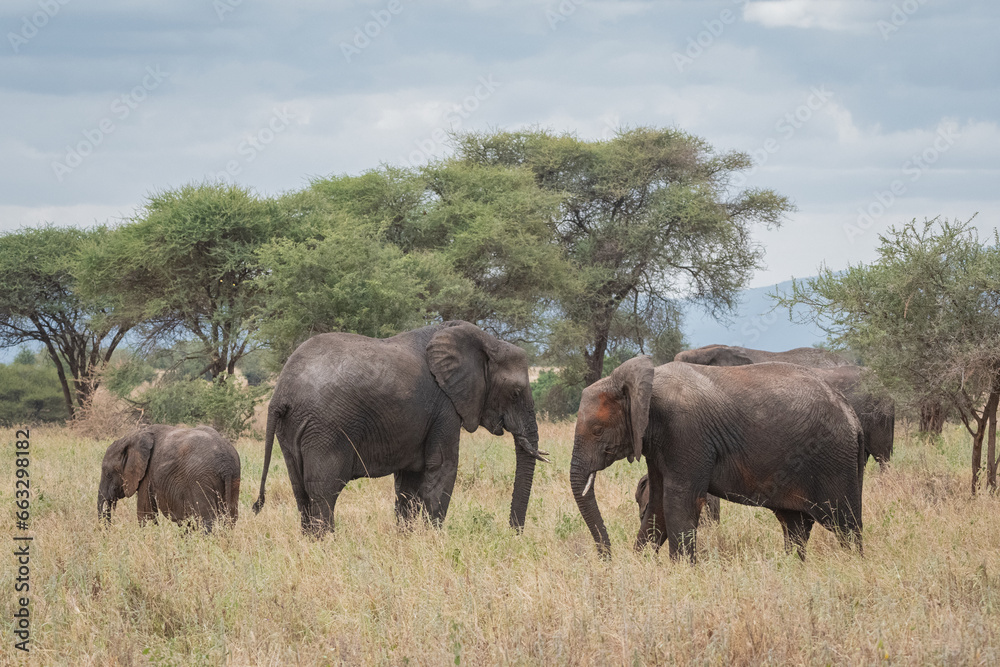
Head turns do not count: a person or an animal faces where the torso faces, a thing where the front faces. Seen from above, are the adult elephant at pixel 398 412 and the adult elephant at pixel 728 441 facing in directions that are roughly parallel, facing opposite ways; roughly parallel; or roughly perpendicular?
roughly parallel, facing opposite ways

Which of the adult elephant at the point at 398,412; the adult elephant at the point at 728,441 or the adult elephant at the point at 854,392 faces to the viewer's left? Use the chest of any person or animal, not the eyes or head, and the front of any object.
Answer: the adult elephant at the point at 728,441

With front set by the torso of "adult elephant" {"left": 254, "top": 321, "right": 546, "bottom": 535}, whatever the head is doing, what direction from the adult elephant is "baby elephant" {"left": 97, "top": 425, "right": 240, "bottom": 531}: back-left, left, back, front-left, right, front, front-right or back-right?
back

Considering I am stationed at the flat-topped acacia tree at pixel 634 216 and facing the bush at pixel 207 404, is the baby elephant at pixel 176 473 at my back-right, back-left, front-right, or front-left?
front-left

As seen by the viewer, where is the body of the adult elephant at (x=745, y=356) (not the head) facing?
to the viewer's left

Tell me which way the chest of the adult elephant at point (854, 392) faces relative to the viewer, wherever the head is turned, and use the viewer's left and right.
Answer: facing to the right of the viewer

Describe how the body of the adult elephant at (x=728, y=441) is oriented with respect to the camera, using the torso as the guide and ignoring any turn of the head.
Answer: to the viewer's left

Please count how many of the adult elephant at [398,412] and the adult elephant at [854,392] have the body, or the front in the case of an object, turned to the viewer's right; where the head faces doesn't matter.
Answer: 2

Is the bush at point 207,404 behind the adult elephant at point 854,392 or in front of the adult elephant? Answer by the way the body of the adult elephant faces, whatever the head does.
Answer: behind

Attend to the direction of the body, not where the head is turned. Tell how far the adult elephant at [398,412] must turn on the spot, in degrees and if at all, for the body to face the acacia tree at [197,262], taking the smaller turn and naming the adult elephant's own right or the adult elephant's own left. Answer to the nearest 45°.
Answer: approximately 90° to the adult elephant's own left

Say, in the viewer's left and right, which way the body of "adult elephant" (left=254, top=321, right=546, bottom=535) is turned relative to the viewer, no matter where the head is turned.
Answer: facing to the right of the viewer

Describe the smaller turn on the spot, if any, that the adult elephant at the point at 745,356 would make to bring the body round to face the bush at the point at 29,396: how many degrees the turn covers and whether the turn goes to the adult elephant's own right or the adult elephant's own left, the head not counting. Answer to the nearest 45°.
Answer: approximately 45° to the adult elephant's own right
